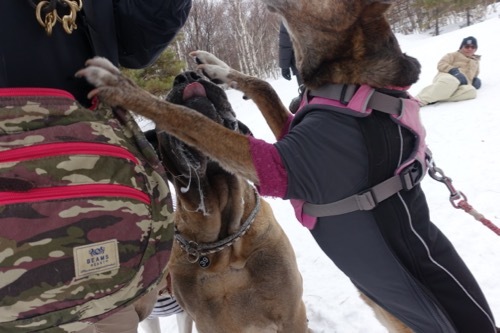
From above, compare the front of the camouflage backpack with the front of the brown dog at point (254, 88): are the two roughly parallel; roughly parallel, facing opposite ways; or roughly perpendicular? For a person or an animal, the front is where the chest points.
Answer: roughly perpendicular

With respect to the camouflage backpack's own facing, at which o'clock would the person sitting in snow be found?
The person sitting in snow is roughly at 8 o'clock from the camouflage backpack.

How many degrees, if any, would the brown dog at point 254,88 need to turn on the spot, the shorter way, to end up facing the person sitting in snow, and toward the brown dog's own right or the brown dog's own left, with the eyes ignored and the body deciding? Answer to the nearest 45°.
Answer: approximately 135° to the brown dog's own right

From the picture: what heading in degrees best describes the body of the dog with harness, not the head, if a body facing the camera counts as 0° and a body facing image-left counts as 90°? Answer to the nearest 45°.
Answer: approximately 90°

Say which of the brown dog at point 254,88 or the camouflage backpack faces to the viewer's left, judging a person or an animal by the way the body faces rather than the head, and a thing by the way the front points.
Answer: the brown dog

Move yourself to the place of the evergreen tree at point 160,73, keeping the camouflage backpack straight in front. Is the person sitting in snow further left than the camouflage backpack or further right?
left

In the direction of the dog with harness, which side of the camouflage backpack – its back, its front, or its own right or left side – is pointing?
left

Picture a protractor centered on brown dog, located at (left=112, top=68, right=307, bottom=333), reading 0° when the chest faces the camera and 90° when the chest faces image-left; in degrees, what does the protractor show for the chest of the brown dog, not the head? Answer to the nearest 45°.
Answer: approximately 45°

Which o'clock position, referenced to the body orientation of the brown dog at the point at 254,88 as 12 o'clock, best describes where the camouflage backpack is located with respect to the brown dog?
The camouflage backpack is roughly at 10 o'clock from the brown dog.

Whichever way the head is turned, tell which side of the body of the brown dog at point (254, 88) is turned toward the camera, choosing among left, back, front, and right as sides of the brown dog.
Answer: left

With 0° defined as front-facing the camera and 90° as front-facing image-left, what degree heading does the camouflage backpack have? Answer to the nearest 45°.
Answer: approximately 0°

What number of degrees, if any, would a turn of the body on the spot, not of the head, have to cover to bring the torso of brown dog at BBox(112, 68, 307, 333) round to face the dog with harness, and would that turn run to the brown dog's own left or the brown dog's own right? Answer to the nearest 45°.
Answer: approximately 90° to the brown dog's own left

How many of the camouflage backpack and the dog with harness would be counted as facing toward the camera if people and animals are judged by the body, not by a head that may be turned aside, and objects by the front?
1

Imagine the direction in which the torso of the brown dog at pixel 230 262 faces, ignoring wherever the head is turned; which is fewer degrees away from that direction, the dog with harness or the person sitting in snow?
the dog with harness
